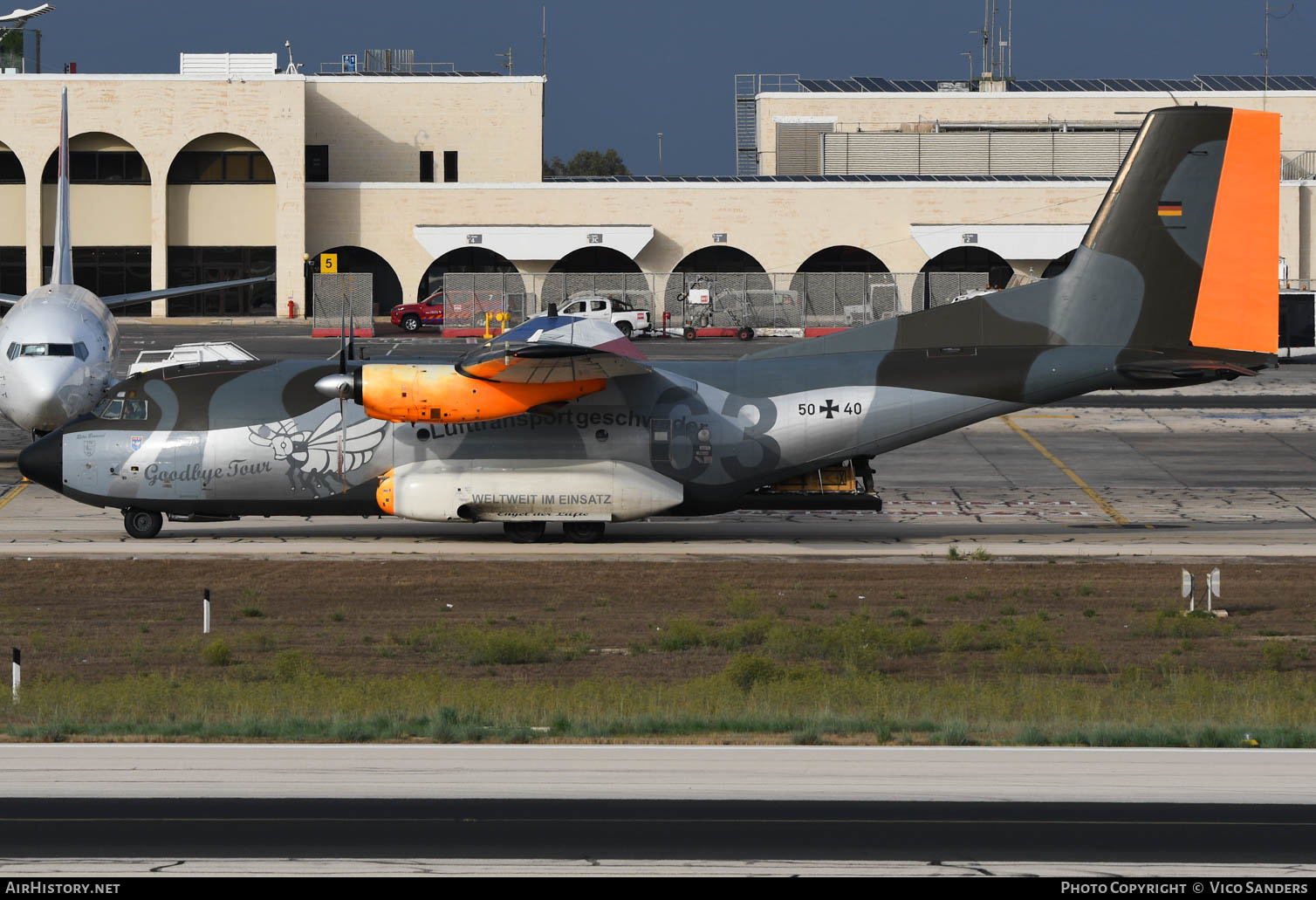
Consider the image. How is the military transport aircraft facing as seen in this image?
to the viewer's left
